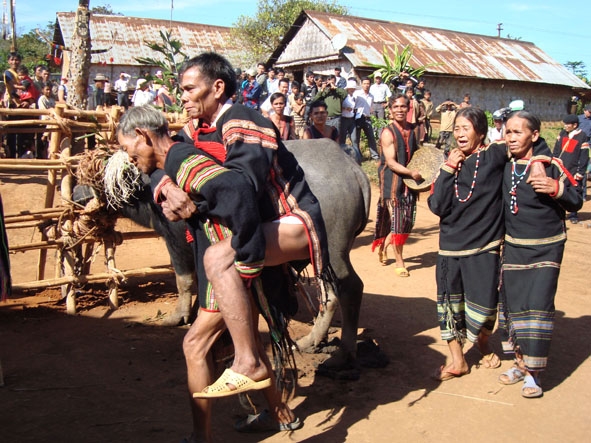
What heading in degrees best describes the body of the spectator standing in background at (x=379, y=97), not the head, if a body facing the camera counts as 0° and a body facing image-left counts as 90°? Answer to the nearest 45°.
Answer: approximately 0°

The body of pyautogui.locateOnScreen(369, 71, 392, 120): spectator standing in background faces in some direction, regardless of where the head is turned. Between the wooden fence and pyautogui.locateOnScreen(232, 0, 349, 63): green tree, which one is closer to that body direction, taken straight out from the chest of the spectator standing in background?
the wooden fence

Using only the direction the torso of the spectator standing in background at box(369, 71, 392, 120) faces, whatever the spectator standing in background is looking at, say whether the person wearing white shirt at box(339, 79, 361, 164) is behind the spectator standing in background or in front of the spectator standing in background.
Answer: in front

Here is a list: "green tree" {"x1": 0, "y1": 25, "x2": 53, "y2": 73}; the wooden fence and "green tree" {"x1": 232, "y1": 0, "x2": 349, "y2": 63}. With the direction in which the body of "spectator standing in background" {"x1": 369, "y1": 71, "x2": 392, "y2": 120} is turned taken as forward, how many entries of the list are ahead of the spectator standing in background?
1

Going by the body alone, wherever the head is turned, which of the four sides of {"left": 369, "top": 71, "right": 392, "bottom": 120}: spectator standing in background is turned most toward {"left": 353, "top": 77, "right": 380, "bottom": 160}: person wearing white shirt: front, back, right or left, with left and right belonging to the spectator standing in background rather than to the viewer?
front

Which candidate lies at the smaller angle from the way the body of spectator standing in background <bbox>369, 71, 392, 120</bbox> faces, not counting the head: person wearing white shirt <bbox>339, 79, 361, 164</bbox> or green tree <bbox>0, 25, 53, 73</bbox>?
the person wearing white shirt

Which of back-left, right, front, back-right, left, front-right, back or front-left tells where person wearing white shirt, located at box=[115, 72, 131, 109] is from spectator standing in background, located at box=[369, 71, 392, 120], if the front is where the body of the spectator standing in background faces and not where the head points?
right

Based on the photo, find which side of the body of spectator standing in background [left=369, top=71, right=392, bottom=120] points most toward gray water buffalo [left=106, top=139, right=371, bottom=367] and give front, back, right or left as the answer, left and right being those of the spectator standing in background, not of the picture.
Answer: front
